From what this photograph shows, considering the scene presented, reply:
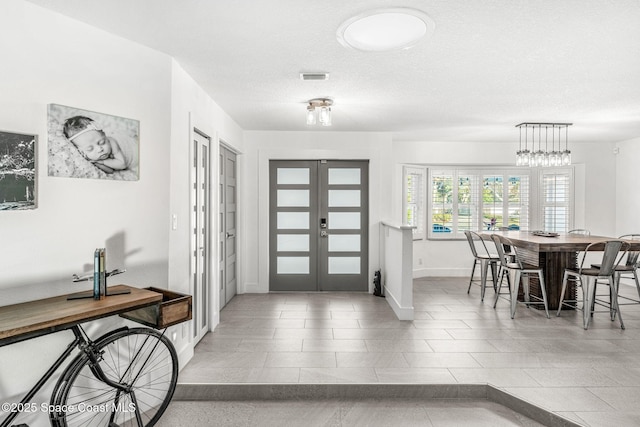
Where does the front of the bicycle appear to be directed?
to the viewer's right

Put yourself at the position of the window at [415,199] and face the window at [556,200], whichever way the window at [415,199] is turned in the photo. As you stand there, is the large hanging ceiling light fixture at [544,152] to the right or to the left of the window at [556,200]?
right

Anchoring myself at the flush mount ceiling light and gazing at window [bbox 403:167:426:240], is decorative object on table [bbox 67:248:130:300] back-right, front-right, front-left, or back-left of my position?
back-left

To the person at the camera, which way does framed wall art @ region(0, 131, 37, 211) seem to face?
facing the viewer and to the right of the viewer
